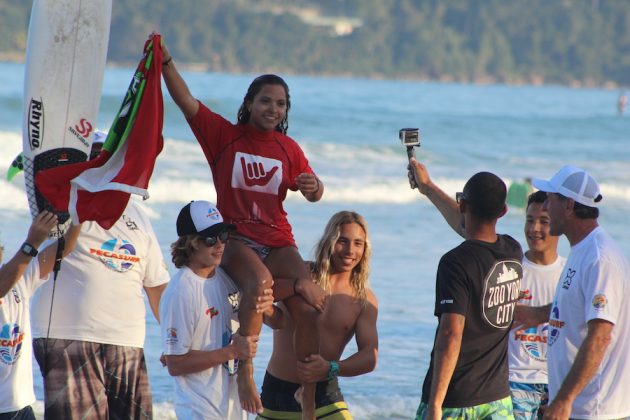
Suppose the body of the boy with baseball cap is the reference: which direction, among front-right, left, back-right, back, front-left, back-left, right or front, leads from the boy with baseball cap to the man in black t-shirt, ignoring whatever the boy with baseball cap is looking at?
front-left

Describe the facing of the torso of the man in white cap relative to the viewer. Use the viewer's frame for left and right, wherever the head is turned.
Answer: facing to the left of the viewer

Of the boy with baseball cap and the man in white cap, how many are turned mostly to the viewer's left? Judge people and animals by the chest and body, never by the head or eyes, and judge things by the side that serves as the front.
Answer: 1

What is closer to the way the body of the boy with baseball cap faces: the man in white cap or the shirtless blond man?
the man in white cap

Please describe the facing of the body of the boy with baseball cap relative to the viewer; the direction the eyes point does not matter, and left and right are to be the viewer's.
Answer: facing the viewer and to the right of the viewer

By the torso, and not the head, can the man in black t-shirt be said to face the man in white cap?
no

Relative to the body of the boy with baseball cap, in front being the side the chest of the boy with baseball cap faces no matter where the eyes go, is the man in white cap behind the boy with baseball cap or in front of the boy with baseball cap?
in front

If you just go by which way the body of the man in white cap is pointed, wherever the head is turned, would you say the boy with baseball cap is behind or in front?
in front

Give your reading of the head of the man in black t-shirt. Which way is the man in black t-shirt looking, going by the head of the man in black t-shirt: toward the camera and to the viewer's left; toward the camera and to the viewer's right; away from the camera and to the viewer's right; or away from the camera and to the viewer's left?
away from the camera and to the viewer's left

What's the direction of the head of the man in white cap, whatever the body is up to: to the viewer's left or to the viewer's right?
to the viewer's left

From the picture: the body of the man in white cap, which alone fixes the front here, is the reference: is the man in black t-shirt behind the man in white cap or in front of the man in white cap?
in front

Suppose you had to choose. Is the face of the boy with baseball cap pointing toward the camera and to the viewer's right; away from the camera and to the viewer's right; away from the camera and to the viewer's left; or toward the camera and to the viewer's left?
toward the camera and to the viewer's right

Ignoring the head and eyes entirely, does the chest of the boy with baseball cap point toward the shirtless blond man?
no
